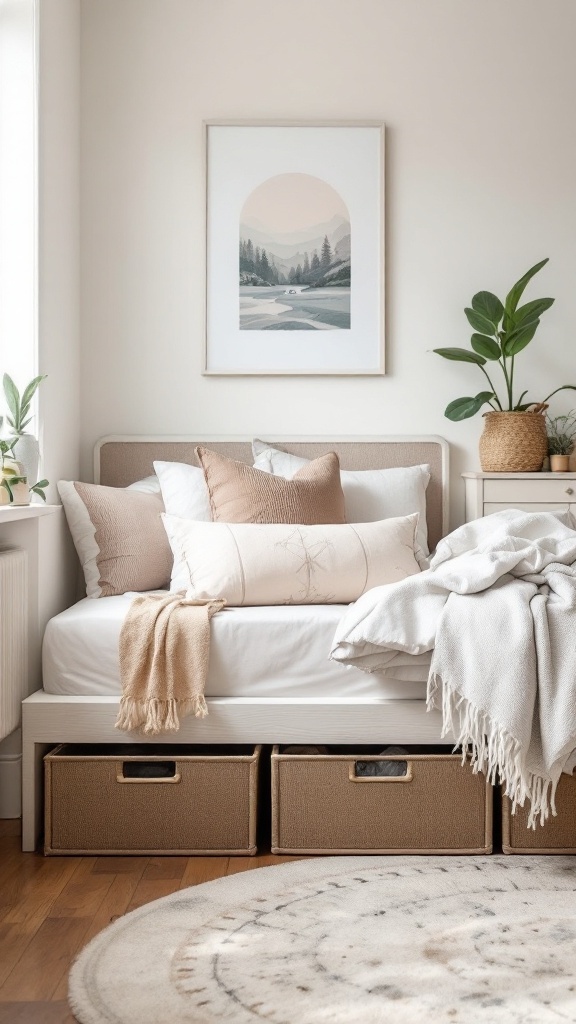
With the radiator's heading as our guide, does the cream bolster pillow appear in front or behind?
in front

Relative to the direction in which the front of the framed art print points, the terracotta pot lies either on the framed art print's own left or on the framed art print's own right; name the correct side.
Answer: on the framed art print's own left

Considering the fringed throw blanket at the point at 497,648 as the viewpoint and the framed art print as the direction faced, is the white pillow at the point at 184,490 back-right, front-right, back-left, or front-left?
front-left

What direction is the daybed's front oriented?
toward the camera

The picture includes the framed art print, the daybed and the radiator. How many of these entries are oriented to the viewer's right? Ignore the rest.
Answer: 1

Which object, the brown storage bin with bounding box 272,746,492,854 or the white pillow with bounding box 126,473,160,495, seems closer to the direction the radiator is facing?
the brown storage bin

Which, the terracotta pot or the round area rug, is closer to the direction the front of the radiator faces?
the terracotta pot

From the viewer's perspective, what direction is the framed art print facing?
toward the camera

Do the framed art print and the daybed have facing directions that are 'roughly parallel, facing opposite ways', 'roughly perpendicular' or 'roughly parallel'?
roughly parallel

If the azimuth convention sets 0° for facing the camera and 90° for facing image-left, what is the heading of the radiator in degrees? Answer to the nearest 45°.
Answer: approximately 270°

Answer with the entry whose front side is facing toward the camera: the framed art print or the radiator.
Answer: the framed art print
